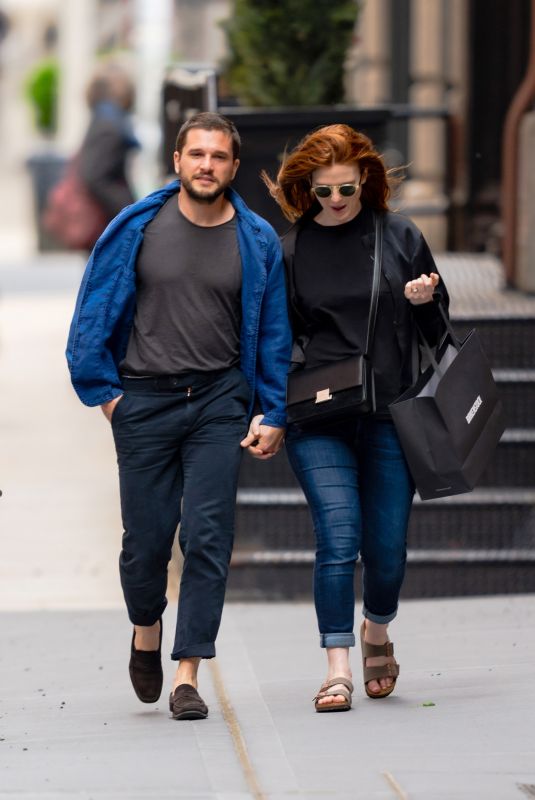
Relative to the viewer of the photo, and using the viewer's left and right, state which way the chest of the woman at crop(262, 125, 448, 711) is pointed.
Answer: facing the viewer

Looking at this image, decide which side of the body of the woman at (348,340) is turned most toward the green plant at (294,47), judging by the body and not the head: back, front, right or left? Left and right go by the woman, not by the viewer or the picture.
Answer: back

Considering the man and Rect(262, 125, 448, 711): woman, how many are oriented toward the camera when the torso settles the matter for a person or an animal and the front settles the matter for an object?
2

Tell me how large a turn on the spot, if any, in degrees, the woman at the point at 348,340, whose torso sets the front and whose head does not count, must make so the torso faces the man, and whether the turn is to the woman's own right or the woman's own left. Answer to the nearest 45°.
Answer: approximately 90° to the woman's own right

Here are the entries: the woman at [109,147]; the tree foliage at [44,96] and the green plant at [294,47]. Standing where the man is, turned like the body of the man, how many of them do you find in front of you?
0

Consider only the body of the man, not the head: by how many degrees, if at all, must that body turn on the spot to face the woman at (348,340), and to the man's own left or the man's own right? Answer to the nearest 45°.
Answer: approximately 90° to the man's own left

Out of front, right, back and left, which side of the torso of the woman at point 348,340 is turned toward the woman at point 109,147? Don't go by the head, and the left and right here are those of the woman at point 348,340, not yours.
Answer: back

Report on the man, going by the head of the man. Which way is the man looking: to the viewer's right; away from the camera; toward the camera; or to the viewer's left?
toward the camera

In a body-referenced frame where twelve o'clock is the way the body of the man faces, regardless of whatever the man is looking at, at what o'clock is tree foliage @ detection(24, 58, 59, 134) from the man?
The tree foliage is roughly at 6 o'clock from the man.

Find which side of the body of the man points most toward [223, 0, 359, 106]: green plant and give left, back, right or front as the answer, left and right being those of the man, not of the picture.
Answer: back

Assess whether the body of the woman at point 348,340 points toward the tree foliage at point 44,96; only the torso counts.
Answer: no

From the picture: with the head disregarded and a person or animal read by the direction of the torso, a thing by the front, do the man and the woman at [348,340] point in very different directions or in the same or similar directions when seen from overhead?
same or similar directions

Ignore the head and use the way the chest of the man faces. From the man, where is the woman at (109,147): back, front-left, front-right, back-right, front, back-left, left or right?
back
